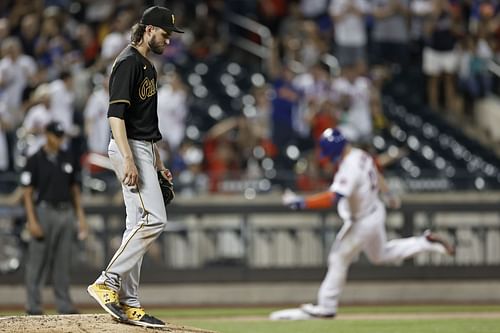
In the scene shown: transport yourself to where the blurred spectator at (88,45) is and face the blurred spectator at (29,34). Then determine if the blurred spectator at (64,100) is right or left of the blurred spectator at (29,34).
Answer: left

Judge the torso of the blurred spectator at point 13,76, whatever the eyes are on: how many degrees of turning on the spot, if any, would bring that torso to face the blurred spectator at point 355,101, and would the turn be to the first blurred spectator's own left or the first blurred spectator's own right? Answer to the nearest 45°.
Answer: approximately 90° to the first blurred spectator's own left

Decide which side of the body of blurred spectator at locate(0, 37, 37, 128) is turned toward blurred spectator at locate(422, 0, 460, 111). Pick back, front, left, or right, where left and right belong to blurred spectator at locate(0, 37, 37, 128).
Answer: left

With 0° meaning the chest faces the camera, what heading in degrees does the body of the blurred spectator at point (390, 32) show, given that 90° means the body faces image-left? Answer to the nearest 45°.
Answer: approximately 0°

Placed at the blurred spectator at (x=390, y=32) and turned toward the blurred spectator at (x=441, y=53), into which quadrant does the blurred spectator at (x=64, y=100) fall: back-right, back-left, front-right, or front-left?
back-right

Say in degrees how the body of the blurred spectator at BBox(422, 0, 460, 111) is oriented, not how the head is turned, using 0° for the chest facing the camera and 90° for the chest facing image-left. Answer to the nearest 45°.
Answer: approximately 0°

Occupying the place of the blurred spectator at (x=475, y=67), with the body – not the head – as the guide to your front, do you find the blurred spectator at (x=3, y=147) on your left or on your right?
on your right

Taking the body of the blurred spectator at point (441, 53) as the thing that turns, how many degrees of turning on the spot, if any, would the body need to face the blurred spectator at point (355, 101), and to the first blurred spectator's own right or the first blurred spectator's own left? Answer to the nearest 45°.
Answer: approximately 45° to the first blurred spectator's own right

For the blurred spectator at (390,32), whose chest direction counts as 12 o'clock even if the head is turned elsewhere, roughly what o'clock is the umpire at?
The umpire is roughly at 1 o'clock from the blurred spectator.

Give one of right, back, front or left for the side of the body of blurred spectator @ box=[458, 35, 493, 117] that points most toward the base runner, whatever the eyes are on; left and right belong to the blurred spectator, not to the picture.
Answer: front
